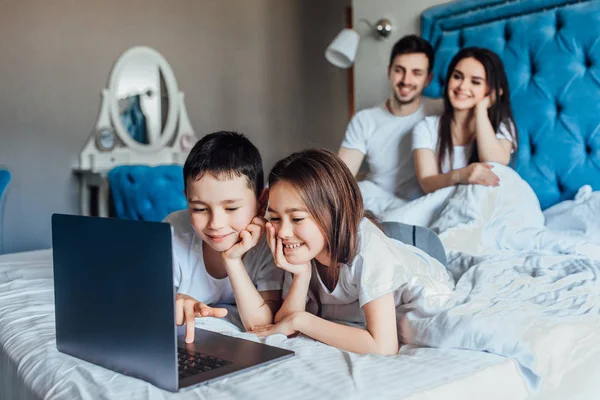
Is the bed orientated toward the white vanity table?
no

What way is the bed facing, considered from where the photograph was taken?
facing the viewer and to the left of the viewer

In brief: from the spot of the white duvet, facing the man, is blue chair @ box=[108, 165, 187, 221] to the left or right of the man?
left

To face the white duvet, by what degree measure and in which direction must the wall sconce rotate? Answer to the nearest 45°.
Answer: approximately 45° to its left

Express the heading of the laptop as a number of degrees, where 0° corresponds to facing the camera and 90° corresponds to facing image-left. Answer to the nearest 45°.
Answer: approximately 225°

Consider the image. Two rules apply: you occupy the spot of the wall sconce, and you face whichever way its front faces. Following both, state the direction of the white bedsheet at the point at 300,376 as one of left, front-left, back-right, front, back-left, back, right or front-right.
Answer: front-left

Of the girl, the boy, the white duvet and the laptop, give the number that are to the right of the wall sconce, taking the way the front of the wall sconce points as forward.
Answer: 0

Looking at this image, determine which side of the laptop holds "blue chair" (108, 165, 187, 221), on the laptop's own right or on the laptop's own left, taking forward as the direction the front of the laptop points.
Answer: on the laptop's own left

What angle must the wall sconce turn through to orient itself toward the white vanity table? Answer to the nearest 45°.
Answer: approximately 90° to its right

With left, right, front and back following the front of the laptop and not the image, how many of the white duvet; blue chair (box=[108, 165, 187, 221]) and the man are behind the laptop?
0

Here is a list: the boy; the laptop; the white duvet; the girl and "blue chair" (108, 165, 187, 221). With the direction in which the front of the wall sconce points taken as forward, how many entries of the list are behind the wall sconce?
0

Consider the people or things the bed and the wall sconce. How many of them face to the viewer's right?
0

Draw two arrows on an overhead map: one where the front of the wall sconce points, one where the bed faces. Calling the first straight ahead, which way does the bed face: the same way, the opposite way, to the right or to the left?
the same way

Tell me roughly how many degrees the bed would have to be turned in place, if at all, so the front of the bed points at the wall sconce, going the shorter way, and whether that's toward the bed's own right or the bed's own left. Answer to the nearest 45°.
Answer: approximately 135° to the bed's own right

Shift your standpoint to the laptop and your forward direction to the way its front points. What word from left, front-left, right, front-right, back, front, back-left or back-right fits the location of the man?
front

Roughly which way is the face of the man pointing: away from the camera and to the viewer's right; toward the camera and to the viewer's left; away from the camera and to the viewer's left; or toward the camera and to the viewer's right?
toward the camera and to the viewer's left

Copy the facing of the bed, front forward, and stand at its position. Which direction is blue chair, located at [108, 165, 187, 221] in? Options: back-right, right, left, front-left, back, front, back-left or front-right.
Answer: right
